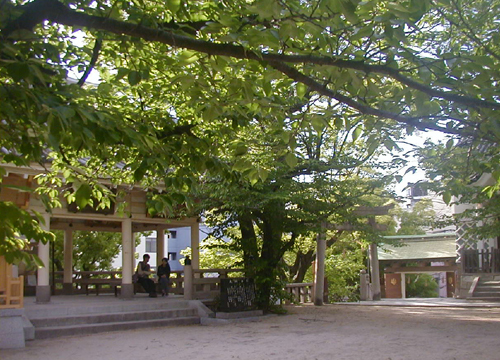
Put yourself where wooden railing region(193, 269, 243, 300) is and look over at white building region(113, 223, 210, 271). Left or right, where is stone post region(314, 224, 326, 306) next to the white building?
right

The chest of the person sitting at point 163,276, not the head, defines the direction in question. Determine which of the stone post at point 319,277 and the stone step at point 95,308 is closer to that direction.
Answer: the stone step

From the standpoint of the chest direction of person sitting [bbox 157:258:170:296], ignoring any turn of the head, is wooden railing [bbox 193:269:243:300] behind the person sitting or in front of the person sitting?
in front

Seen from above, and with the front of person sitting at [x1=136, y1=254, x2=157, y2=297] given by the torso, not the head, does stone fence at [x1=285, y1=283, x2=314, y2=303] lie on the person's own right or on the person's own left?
on the person's own left

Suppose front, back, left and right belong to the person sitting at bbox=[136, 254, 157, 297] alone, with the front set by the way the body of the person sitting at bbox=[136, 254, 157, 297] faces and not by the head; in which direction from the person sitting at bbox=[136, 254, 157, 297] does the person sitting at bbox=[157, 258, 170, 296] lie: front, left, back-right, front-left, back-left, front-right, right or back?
left

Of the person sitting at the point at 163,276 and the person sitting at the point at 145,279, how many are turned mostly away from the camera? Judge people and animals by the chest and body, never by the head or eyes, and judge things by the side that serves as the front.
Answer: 0

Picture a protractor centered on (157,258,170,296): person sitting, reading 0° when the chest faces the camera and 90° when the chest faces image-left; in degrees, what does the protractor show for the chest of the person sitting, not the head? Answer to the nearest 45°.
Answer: approximately 0°

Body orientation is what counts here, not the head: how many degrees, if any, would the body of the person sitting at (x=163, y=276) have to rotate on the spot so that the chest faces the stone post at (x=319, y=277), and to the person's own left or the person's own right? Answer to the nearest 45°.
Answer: approximately 90° to the person's own left

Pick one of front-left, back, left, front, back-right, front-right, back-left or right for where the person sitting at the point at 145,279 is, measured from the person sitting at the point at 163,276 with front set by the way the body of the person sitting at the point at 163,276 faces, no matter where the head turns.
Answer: front-right

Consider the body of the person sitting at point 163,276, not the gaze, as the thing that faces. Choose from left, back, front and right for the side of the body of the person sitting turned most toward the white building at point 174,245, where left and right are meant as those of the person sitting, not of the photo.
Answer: back

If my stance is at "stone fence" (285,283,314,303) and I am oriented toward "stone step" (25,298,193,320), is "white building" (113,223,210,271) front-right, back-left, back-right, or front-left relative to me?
back-right

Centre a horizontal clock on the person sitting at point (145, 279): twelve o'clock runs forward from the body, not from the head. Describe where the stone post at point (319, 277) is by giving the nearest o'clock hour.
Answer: The stone post is roughly at 10 o'clock from the person sitting.

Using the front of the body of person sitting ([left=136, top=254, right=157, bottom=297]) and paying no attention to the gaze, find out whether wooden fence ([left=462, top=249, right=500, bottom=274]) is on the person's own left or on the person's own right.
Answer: on the person's own left
